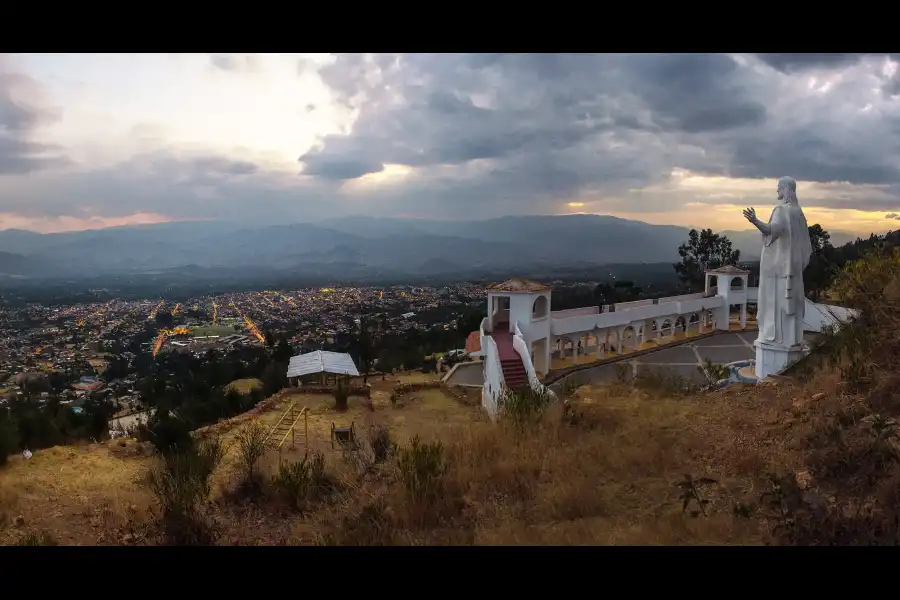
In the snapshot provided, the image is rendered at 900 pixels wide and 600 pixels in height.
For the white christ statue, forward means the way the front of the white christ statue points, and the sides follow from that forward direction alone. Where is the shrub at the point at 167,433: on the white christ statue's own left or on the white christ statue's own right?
on the white christ statue's own left

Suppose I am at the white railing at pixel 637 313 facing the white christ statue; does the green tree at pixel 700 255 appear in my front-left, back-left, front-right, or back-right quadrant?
back-left

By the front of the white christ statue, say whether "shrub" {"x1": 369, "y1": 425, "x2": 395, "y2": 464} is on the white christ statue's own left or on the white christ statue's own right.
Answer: on the white christ statue's own left

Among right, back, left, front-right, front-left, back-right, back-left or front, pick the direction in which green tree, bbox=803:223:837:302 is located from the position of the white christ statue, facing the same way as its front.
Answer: front-right

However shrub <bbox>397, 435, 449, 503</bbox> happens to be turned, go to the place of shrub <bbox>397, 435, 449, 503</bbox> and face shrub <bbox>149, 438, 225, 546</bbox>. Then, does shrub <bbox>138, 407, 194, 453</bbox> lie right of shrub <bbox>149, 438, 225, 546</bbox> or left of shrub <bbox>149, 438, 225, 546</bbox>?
right

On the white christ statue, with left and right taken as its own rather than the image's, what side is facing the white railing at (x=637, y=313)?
front

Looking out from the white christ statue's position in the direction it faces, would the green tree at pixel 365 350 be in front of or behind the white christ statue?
in front

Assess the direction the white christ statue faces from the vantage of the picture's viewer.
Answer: facing away from the viewer and to the left of the viewer
